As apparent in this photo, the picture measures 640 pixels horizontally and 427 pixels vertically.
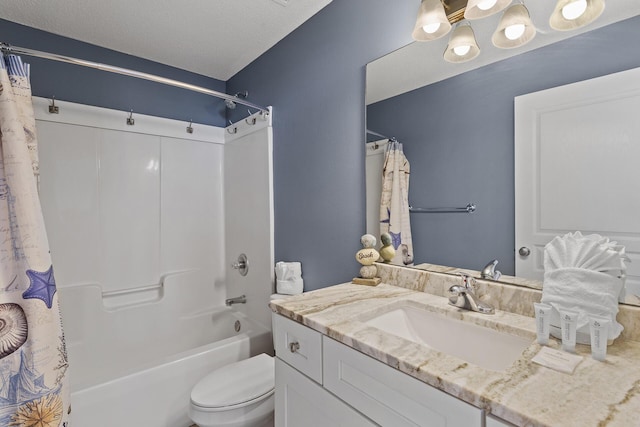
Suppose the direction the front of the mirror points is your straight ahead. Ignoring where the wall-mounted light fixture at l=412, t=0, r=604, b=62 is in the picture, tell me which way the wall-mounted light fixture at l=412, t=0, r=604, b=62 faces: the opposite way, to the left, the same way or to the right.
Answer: the same way

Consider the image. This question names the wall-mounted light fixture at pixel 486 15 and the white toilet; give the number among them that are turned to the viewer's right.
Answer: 0

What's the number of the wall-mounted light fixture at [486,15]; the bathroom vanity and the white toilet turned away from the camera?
0

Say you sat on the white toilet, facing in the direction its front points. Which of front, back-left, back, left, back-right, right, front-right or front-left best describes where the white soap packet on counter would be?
left

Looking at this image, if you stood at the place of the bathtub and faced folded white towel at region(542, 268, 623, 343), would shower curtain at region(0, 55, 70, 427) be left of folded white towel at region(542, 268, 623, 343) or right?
right

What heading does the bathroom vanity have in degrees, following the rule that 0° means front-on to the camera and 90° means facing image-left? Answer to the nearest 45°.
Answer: approximately 45°

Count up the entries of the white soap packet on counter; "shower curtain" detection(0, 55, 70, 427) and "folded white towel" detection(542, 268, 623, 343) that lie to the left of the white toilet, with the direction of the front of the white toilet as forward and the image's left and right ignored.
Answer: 2

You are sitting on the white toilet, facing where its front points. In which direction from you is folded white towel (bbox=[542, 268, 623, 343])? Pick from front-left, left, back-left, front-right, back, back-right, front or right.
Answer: left

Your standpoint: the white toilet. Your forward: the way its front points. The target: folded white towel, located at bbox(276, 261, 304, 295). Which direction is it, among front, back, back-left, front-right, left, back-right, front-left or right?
back

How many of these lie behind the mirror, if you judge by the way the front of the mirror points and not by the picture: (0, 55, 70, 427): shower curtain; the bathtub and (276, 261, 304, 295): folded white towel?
0

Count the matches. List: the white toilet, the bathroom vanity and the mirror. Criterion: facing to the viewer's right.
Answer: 0

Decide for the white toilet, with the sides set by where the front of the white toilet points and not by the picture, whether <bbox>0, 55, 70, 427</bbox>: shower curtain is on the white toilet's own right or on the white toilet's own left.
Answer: on the white toilet's own right

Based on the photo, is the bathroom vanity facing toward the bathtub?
no

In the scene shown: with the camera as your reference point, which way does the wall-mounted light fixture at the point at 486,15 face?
facing the viewer and to the left of the viewer

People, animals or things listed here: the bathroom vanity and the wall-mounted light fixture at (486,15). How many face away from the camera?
0

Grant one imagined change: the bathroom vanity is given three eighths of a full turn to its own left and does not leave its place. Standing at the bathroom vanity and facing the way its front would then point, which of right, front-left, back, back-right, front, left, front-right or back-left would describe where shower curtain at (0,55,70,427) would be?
back
